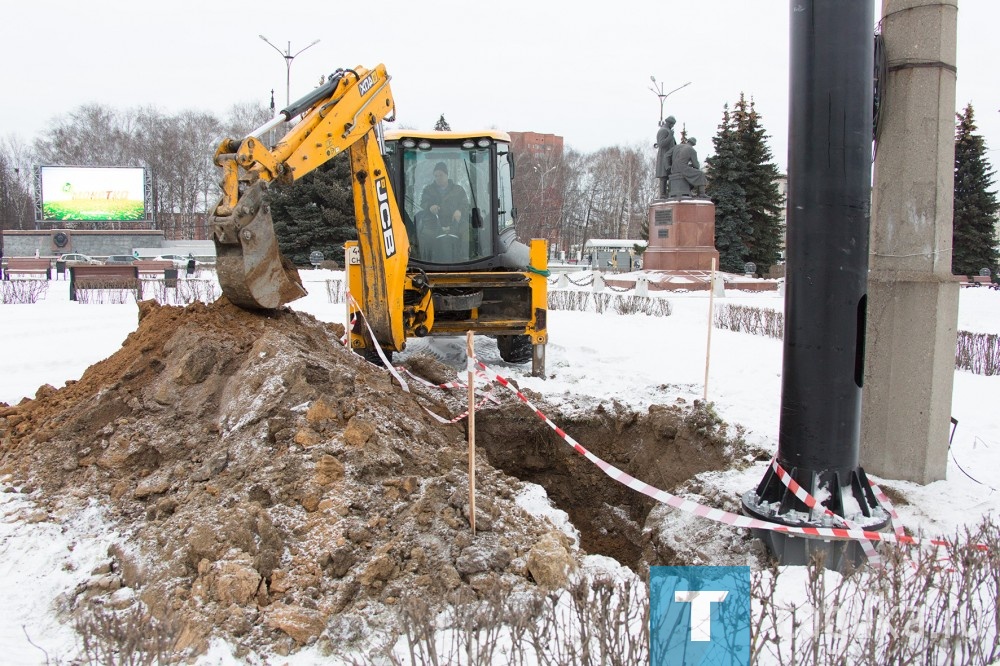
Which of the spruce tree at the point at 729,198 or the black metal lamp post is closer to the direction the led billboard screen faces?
the black metal lamp post

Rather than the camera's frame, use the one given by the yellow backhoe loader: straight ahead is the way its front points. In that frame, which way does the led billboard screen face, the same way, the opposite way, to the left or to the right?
the opposite way

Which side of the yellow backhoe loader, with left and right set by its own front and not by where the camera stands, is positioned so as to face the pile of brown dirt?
back

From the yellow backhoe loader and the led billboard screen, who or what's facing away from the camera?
the yellow backhoe loader

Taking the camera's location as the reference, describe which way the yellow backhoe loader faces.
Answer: facing away from the viewer

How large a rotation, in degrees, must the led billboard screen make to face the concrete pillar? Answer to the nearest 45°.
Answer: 0° — it already faces it
